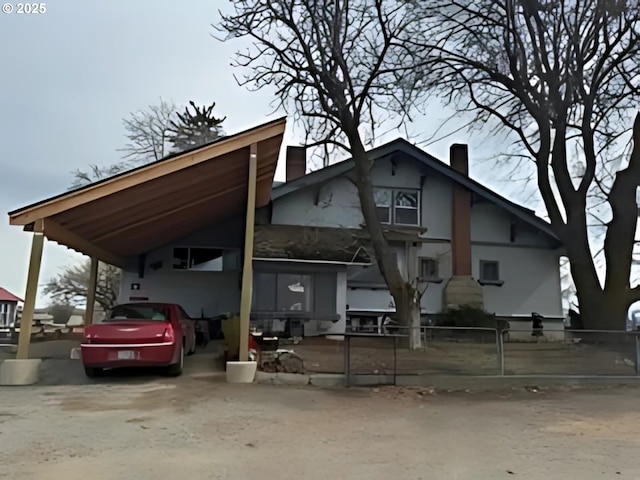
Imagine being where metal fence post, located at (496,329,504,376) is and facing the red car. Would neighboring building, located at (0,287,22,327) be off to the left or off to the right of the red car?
right

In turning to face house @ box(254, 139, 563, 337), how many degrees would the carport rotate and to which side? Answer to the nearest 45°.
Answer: approximately 135° to its left

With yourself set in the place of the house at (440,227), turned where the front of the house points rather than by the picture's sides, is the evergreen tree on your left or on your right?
on your right

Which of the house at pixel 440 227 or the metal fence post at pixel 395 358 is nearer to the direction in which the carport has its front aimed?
the metal fence post

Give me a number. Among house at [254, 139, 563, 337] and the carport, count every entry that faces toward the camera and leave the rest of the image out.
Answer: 2

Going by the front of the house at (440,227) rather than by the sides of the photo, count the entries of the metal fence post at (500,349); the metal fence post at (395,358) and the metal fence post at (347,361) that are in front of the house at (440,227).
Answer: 3

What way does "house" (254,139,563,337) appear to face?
toward the camera

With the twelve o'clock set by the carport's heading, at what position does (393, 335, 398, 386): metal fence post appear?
The metal fence post is roughly at 10 o'clock from the carport.

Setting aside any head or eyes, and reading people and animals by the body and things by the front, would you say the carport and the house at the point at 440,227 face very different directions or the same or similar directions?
same or similar directions

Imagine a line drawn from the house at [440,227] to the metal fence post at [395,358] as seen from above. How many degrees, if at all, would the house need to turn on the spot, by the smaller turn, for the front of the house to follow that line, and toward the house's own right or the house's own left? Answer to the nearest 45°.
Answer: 0° — it already faces it

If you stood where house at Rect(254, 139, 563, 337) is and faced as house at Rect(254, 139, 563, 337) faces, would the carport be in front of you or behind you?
in front

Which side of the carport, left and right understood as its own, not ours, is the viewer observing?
front

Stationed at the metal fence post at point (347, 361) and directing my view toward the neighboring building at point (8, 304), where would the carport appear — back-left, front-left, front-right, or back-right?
front-left

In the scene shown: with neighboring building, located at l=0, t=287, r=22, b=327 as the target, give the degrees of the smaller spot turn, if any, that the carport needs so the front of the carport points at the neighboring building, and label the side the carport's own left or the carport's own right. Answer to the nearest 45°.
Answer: approximately 180°

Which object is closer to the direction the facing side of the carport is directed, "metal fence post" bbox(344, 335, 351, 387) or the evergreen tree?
the metal fence post

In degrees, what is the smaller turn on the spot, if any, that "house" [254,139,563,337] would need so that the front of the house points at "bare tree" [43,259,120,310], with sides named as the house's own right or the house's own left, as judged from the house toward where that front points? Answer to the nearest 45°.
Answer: approximately 135° to the house's own right

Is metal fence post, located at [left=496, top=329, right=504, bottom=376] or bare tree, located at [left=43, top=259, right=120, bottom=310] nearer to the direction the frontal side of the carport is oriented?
the metal fence post
